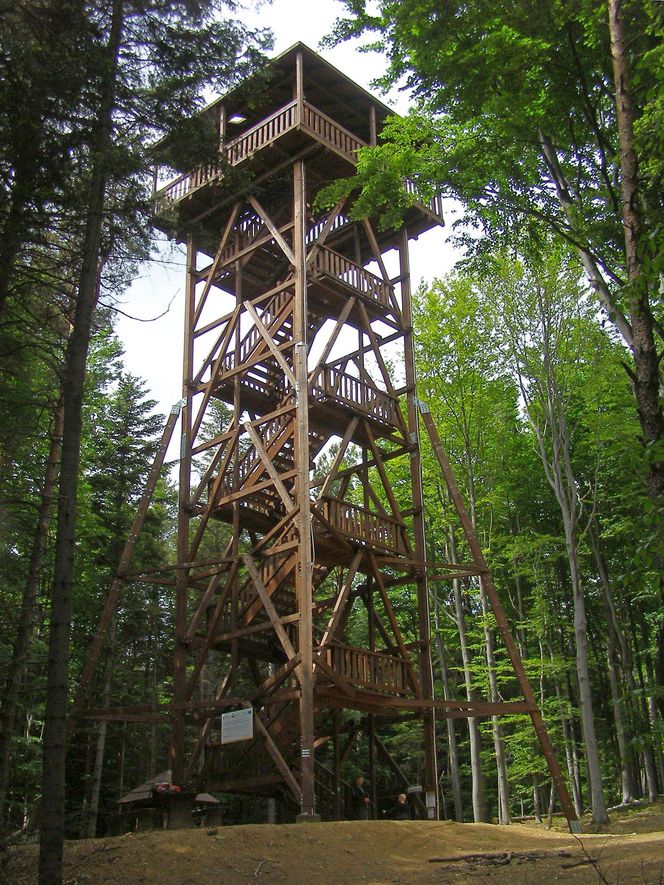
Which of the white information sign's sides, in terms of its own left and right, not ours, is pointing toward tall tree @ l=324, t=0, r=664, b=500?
left

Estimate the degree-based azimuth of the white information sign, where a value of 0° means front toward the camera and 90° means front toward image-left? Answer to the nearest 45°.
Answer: approximately 45°
